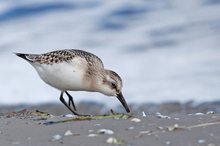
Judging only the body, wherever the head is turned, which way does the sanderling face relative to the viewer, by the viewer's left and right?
facing to the right of the viewer

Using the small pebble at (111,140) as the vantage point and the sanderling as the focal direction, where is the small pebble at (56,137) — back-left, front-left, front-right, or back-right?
front-left
